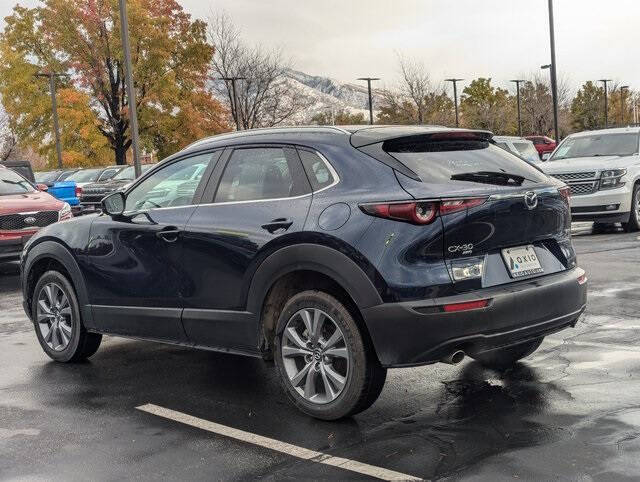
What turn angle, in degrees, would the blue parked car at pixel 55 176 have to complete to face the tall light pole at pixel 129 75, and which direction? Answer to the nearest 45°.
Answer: approximately 45° to its left

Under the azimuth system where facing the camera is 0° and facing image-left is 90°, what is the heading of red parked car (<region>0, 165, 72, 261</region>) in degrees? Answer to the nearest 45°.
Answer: approximately 315°

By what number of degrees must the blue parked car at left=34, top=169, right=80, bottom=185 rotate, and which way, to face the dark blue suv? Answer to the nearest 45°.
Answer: approximately 45° to its left

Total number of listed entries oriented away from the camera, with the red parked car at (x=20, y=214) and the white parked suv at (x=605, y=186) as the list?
0

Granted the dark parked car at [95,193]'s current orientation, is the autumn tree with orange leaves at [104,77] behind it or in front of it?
behind

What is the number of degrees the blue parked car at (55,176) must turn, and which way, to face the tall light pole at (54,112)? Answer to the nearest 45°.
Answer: approximately 135° to its right

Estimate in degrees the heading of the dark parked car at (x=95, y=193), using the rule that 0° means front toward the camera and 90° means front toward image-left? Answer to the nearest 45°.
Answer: approximately 45°

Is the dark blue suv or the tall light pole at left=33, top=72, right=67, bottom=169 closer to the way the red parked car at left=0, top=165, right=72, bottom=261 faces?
the dark blue suv

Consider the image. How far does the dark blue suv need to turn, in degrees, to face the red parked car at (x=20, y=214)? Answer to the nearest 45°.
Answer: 0° — it already faces it

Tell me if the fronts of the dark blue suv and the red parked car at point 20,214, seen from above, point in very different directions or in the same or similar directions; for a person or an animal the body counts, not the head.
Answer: very different directions

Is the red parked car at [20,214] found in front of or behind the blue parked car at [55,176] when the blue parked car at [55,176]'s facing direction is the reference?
in front

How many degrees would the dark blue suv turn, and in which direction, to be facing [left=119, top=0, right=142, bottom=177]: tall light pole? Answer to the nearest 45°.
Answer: approximately 45° to its right
